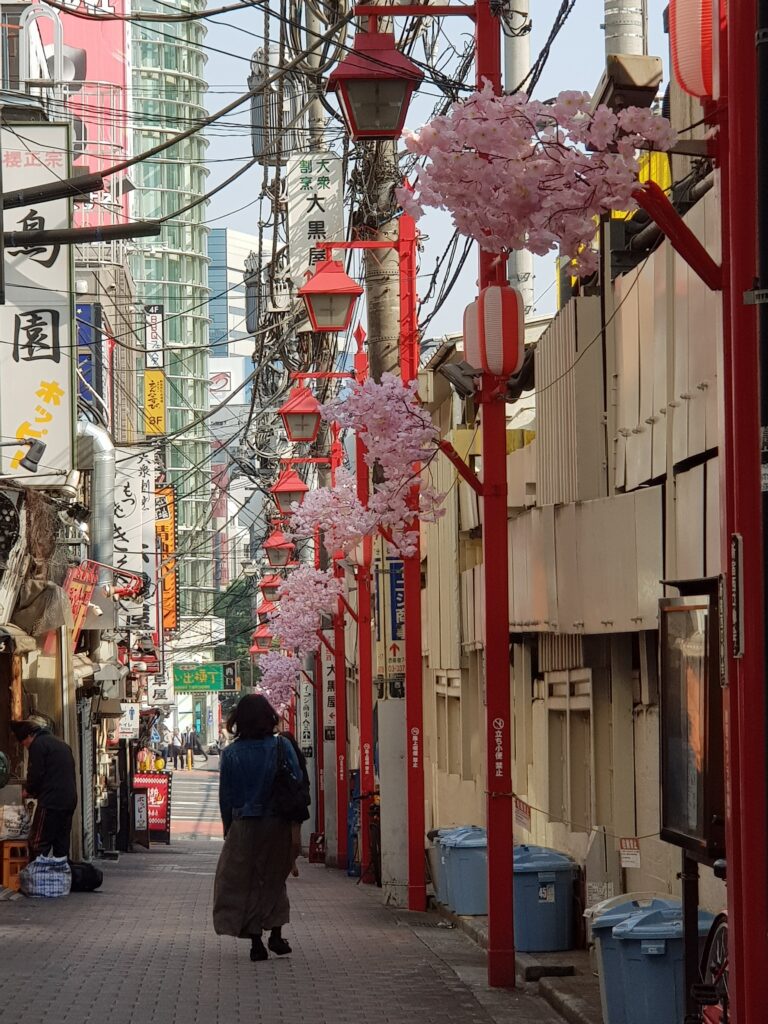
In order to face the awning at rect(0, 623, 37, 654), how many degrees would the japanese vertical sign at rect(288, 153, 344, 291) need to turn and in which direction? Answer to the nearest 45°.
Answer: approximately 45° to its right

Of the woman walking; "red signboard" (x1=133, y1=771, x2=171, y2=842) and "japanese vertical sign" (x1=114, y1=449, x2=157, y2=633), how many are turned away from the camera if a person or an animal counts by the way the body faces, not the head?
1

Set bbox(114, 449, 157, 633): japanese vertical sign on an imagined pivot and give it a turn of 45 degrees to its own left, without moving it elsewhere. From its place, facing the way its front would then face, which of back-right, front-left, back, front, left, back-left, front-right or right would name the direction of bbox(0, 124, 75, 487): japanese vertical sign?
front-right

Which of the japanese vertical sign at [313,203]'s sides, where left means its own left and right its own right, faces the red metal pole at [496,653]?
front

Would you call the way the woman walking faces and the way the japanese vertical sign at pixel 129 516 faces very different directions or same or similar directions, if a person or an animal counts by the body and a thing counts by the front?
very different directions

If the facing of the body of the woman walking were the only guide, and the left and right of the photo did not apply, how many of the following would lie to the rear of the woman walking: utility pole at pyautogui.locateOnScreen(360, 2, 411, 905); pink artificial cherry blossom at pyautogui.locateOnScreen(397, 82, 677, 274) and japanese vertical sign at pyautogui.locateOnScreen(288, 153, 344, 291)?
1

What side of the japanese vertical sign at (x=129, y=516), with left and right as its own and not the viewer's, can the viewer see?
front

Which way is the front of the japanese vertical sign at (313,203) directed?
toward the camera

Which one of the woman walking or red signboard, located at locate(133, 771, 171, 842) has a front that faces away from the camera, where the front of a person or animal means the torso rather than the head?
the woman walking

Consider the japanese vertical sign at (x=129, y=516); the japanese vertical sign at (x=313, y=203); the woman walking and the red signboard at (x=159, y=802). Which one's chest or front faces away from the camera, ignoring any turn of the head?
the woman walking

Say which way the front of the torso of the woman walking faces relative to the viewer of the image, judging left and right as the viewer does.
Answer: facing away from the viewer

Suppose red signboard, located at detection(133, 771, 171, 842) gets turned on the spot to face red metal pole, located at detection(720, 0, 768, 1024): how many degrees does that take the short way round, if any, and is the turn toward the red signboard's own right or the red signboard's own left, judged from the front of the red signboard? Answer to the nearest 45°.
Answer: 0° — it already faces it

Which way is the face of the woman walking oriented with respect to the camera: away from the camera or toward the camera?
away from the camera

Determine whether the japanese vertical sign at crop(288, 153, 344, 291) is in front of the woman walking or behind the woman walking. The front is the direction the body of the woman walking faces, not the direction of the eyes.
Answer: in front

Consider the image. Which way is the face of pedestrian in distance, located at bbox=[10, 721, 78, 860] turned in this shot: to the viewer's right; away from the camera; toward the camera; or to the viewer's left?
to the viewer's left

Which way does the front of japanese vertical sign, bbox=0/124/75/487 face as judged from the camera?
facing the viewer

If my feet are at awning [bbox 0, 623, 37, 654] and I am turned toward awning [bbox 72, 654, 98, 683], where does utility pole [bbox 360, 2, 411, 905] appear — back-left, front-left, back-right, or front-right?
back-right

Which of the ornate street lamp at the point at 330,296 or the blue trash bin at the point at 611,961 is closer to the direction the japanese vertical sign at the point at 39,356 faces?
the blue trash bin

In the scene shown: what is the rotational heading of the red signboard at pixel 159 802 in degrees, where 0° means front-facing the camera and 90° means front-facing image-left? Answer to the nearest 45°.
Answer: approximately 0°
